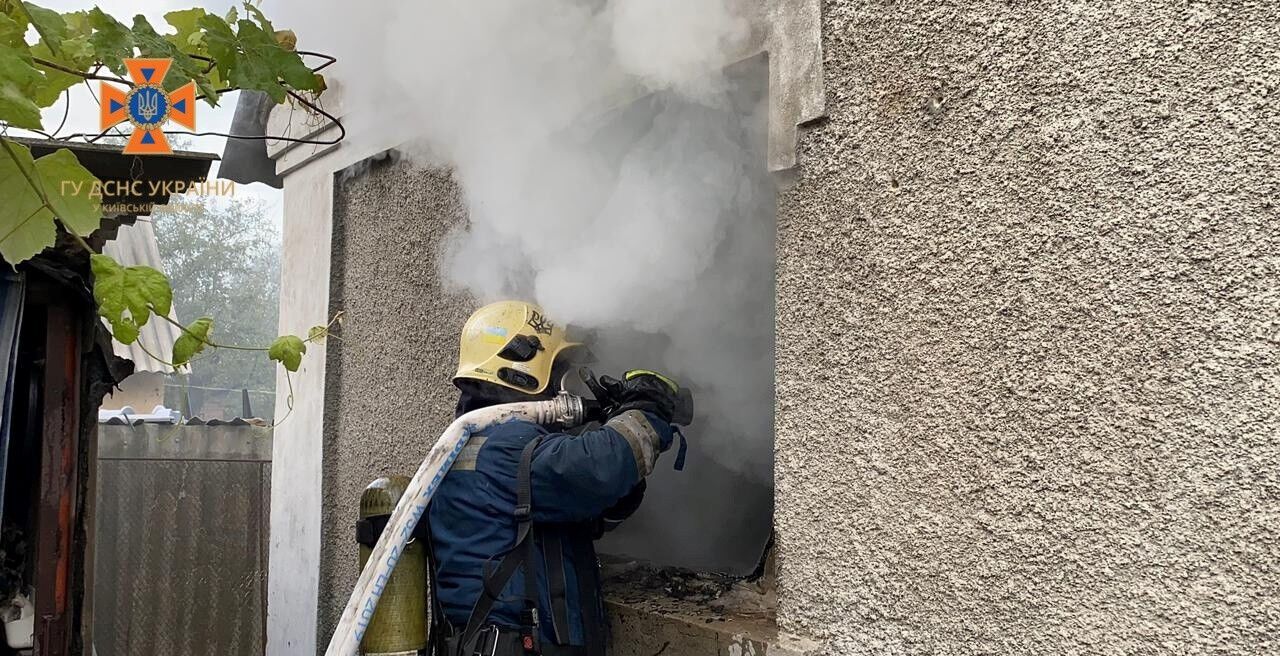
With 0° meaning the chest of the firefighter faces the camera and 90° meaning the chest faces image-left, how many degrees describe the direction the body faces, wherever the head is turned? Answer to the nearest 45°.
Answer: approximately 270°

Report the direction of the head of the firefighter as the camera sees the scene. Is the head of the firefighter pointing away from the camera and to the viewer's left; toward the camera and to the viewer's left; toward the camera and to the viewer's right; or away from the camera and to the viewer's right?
away from the camera and to the viewer's right

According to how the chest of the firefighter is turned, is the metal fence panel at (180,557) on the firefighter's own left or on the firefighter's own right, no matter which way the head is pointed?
on the firefighter's own left
